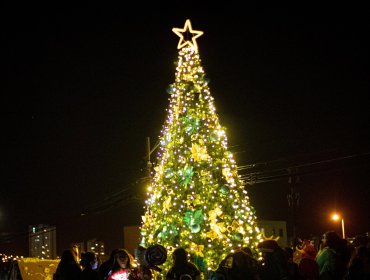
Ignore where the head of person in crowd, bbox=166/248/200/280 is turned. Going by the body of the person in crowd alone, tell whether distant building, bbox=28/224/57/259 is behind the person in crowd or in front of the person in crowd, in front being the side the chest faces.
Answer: in front

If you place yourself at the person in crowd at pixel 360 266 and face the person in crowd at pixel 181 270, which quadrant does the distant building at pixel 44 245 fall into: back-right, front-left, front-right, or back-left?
front-right

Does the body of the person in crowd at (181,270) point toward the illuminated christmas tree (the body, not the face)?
yes

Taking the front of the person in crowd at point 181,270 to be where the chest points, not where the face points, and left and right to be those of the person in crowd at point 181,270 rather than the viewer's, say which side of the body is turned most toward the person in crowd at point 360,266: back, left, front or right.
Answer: right

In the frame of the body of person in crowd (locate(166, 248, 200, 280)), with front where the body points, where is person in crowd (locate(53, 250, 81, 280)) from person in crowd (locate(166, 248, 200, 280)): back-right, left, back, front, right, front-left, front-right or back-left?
left

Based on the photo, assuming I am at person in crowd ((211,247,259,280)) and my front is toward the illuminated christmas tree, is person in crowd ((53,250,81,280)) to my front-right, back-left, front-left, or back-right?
front-left

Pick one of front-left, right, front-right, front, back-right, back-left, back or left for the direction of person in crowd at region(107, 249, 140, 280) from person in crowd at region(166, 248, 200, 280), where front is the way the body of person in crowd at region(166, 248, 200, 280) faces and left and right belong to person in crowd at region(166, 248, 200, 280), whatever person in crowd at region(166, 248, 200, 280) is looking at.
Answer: front-left

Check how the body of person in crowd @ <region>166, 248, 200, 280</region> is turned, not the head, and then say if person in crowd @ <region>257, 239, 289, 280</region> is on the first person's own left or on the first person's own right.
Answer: on the first person's own right

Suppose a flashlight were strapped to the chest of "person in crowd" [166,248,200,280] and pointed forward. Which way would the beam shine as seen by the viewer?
away from the camera

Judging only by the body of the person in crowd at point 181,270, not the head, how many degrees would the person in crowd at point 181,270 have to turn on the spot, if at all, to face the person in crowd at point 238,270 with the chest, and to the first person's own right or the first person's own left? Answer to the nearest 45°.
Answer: approximately 135° to the first person's own right
